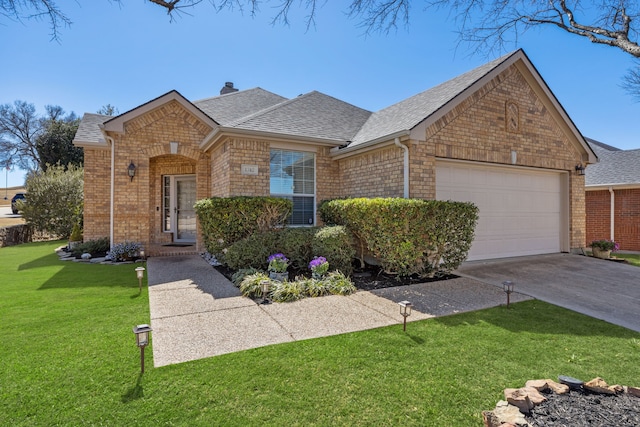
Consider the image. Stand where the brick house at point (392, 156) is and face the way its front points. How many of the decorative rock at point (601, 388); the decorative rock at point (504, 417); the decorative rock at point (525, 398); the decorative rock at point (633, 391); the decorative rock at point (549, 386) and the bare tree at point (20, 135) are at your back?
1

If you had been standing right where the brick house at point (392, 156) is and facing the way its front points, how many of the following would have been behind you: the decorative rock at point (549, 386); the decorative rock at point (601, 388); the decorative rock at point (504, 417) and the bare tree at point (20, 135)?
1

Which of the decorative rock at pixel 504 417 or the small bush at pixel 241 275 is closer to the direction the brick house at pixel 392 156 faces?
the decorative rock

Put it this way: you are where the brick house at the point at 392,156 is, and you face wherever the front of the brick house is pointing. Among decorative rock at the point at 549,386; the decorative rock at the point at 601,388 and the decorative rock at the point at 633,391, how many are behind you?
0

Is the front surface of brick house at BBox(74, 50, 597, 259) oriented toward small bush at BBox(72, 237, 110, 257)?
no

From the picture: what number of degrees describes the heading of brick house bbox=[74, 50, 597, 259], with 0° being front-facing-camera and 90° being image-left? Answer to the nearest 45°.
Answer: approximately 315°

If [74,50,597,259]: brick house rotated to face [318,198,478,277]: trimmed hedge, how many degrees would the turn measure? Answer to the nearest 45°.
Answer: approximately 45° to its right

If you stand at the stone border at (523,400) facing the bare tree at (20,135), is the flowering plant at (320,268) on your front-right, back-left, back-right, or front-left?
front-right

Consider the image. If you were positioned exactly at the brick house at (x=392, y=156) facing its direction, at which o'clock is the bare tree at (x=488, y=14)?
The bare tree is roughly at 1 o'clock from the brick house.

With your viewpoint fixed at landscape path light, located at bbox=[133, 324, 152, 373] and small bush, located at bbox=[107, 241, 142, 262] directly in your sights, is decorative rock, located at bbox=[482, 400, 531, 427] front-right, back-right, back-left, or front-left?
back-right

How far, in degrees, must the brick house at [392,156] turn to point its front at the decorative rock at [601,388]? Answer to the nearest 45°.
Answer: approximately 45° to its right

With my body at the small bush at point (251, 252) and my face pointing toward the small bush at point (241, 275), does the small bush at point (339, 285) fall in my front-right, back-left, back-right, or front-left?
front-left

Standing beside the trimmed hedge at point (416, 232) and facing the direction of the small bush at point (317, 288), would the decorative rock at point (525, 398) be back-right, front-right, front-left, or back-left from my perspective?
front-left

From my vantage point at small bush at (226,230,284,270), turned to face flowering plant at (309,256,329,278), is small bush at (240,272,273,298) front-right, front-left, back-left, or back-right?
front-right

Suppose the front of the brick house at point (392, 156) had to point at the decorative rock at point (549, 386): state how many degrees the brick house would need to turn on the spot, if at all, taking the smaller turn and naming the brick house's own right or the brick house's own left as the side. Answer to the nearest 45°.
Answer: approximately 45° to the brick house's own right

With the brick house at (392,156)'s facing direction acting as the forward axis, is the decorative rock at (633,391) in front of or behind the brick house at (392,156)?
in front
